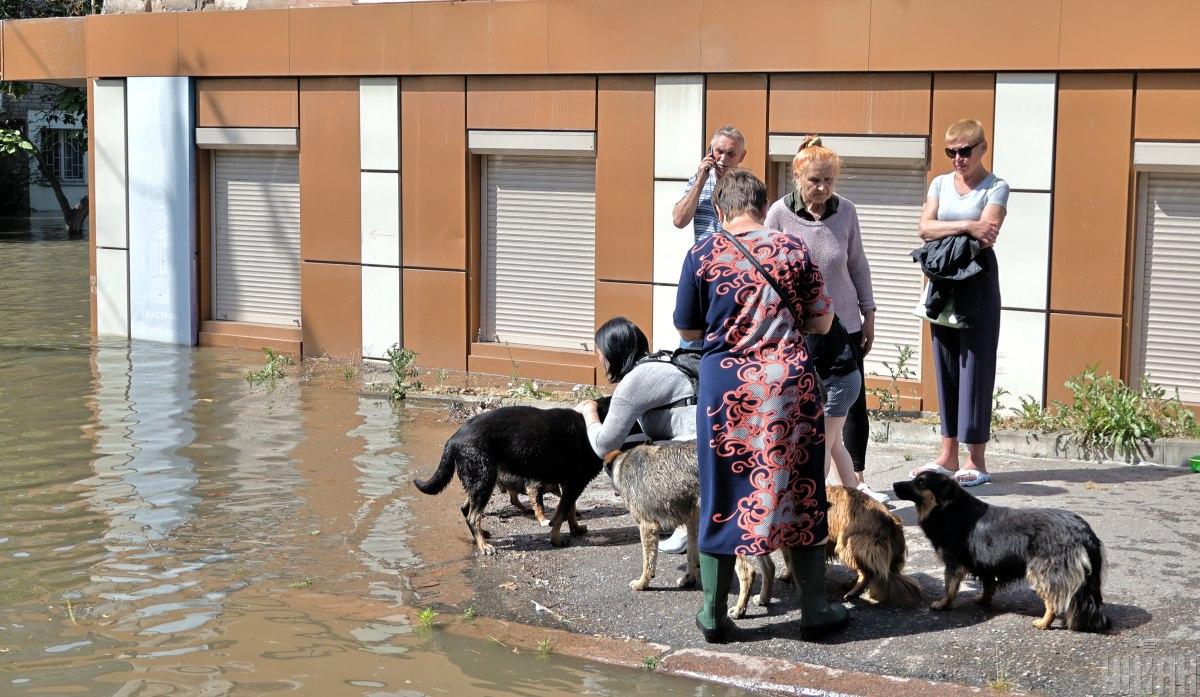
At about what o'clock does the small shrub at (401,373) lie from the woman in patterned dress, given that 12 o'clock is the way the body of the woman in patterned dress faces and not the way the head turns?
The small shrub is roughly at 11 o'clock from the woman in patterned dress.

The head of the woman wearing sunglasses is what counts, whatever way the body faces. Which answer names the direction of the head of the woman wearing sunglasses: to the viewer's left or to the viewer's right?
to the viewer's left

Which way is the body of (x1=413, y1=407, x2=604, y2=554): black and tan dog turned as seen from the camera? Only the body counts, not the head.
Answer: to the viewer's right

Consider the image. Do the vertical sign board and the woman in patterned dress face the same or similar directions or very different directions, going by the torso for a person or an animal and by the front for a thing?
very different directions

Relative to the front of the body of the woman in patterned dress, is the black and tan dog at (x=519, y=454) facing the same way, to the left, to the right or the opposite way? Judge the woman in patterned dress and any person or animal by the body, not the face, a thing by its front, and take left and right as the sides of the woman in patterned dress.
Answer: to the right

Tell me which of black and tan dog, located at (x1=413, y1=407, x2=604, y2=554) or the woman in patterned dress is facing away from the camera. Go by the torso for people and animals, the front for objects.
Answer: the woman in patterned dress

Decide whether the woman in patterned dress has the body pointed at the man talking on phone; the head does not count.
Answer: yes

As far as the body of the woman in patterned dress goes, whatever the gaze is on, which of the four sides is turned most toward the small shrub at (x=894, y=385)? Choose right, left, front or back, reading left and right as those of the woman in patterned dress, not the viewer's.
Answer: front

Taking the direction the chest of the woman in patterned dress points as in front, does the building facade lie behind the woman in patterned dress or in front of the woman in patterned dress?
in front

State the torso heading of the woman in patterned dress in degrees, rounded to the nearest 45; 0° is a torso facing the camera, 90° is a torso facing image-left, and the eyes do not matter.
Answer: approximately 180°

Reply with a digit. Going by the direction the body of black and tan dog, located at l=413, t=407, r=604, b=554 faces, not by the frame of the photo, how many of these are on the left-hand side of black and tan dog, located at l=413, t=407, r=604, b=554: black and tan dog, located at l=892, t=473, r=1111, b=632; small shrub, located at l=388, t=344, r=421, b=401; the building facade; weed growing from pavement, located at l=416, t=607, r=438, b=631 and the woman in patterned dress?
2

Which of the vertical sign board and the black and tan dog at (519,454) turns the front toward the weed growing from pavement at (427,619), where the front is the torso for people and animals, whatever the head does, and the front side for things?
the vertical sign board

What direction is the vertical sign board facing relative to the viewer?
toward the camera

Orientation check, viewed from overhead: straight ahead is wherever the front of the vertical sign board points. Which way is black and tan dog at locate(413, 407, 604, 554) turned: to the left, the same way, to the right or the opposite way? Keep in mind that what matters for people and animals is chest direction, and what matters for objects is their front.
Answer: to the left

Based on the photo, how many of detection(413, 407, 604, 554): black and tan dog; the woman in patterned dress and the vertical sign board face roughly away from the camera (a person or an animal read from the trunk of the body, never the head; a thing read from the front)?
1

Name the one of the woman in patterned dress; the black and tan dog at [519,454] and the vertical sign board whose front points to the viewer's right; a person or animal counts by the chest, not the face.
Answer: the black and tan dog

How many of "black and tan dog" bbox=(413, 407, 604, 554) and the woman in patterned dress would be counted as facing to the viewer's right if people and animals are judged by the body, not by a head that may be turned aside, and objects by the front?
1
